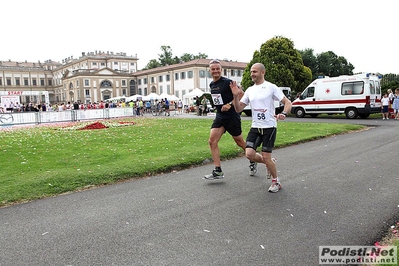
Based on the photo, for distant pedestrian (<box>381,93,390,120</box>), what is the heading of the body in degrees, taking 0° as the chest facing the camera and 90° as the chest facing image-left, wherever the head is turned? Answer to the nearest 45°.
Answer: approximately 0°

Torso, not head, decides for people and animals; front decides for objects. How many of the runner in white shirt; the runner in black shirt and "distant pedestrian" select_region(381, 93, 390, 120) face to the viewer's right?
0

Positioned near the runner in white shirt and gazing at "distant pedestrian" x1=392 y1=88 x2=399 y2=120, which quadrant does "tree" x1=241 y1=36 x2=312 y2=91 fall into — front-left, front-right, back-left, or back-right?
front-left

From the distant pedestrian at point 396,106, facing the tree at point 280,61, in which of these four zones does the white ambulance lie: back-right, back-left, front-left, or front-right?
front-left

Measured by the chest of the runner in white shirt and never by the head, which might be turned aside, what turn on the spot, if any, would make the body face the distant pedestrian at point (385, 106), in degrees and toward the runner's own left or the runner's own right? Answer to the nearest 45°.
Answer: approximately 180°

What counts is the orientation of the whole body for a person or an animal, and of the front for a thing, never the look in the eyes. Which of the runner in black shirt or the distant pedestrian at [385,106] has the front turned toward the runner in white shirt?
the distant pedestrian

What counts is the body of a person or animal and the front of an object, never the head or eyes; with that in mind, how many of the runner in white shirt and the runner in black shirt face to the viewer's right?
0

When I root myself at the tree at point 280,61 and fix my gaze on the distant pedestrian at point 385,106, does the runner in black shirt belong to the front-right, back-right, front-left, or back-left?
front-right

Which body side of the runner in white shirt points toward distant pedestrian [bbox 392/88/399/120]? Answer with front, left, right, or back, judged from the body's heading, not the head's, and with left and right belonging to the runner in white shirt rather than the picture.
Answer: back

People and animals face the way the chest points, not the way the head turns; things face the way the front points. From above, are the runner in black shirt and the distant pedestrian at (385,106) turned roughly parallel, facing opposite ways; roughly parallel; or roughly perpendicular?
roughly parallel

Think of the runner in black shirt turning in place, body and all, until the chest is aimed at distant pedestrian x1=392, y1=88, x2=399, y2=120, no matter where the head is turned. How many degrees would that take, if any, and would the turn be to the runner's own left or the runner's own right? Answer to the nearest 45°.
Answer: approximately 180°

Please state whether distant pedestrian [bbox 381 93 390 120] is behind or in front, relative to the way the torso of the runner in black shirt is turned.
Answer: behind

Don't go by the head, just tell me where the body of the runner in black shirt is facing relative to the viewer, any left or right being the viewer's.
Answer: facing the viewer and to the left of the viewer

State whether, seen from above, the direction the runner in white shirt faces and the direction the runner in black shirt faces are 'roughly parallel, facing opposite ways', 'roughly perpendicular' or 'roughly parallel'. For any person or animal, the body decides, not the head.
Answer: roughly parallel
